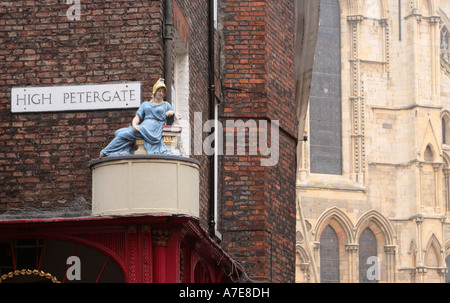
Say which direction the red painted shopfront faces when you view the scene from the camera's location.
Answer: facing the viewer

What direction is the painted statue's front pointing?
toward the camera

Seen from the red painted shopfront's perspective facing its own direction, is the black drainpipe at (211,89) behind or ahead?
behind

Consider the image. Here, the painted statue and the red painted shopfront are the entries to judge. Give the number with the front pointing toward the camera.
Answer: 2

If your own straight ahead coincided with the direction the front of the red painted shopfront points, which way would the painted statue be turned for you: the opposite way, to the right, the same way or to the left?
the same way

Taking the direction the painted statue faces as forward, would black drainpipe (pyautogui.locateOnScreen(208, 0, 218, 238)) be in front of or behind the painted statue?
behind
